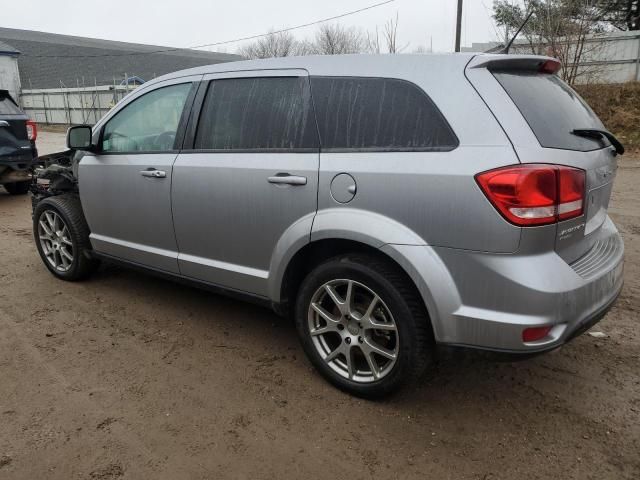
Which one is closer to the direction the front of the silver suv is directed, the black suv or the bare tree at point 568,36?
the black suv

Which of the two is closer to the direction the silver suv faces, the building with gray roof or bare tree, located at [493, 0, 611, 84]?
the building with gray roof

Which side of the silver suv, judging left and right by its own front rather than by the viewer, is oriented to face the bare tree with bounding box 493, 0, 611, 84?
right

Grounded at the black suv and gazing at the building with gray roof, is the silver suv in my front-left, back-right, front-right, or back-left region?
back-right

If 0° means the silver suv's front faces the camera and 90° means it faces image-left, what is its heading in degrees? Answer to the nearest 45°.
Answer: approximately 135°

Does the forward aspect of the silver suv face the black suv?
yes
